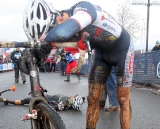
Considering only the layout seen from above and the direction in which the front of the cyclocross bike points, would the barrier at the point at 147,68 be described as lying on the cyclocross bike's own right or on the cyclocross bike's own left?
on the cyclocross bike's own left
